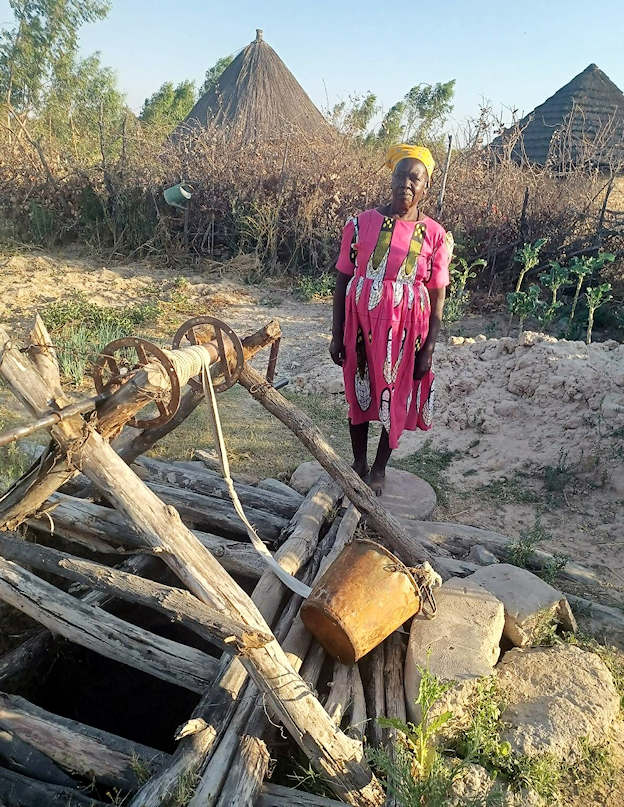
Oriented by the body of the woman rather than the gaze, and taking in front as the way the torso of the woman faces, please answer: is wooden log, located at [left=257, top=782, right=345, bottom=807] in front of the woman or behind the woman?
in front

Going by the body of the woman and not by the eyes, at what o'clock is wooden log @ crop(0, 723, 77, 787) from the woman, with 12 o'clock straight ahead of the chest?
The wooden log is roughly at 1 o'clock from the woman.

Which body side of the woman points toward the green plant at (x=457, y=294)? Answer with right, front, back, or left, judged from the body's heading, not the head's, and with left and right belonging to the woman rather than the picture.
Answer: back

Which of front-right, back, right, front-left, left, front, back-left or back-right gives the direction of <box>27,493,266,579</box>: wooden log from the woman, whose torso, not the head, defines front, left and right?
front-right

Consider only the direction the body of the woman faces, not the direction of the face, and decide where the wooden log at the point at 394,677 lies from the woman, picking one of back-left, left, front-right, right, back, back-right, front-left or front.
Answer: front

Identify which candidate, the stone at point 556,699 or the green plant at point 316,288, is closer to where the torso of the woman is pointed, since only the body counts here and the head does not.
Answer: the stone

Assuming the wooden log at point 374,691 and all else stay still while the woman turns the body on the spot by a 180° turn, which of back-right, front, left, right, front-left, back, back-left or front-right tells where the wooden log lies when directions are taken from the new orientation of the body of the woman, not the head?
back

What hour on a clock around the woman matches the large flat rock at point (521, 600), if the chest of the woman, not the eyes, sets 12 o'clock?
The large flat rock is roughly at 11 o'clock from the woman.

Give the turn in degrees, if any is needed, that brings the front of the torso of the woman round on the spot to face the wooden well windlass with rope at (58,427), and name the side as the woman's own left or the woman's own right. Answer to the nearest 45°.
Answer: approximately 45° to the woman's own right

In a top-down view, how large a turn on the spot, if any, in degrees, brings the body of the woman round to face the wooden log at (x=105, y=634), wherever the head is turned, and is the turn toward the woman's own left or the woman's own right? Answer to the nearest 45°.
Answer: approximately 45° to the woman's own right

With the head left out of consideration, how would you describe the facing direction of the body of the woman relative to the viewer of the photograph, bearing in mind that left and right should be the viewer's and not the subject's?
facing the viewer

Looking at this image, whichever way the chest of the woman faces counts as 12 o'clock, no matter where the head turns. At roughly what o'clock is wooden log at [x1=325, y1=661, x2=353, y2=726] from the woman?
The wooden log is roughly at 12 o'clock from the woman.

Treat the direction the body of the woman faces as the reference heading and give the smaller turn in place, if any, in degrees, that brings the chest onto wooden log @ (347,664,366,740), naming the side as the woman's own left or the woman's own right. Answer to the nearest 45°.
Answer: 0° — they already face it

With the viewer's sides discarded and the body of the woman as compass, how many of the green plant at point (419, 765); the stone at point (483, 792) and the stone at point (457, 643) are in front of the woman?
3

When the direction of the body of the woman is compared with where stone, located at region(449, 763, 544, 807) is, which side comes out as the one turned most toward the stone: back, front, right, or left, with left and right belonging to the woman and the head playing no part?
front

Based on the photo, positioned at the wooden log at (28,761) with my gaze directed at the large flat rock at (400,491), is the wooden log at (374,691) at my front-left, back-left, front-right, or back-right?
front-right

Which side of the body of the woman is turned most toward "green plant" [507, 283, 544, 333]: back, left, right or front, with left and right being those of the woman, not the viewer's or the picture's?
back
